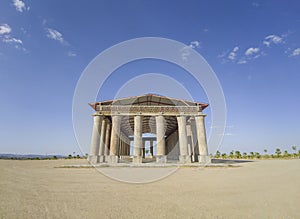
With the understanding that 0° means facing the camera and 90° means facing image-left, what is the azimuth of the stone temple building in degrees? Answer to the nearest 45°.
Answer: approximately 0°
